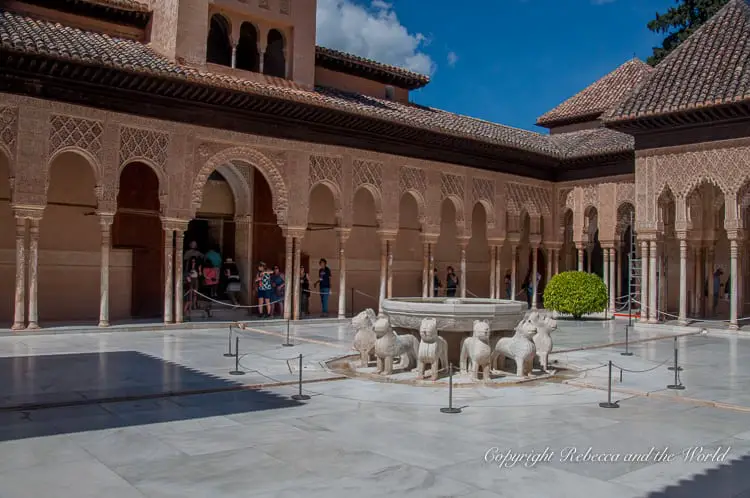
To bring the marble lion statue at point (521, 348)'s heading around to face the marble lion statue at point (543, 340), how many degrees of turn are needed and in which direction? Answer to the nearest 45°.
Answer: approximately 90° to its left

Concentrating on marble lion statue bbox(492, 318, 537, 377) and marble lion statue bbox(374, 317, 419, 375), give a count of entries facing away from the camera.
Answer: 0

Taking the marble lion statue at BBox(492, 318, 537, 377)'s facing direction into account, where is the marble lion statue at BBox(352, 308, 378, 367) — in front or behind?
behind

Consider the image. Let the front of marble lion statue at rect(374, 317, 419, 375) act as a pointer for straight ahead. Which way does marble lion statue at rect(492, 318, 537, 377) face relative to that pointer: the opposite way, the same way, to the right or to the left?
to the left

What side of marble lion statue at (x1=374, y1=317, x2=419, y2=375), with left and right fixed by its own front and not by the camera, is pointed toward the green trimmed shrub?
back

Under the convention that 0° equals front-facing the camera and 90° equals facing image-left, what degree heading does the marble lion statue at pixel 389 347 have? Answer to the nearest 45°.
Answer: approximately 45°

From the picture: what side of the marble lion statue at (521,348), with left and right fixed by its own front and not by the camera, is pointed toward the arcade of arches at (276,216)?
back

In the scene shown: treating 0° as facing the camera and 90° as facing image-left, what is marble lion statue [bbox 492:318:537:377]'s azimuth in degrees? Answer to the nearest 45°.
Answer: approximately 315°
